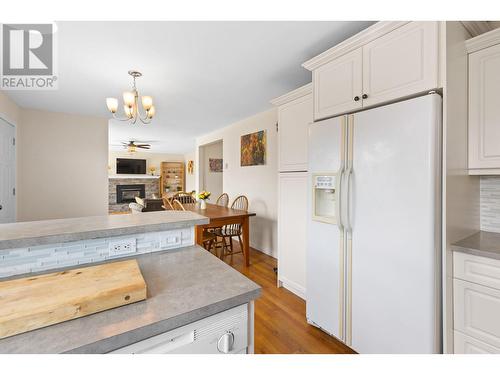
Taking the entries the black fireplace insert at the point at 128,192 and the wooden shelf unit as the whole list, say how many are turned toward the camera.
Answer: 2

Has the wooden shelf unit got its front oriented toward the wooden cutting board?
yes

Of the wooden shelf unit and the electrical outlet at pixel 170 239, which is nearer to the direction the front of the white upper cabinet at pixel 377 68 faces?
the electrical outlet

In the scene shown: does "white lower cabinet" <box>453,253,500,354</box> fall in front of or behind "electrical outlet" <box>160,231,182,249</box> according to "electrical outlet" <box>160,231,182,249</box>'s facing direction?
in front

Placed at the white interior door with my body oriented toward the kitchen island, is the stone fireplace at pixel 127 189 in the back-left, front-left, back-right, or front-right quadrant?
back-left

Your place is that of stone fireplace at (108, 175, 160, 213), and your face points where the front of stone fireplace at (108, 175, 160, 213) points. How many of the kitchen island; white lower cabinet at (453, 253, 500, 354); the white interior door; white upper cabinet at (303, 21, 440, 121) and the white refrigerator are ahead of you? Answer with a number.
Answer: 5

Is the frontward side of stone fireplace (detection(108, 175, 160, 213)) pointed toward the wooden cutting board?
yes

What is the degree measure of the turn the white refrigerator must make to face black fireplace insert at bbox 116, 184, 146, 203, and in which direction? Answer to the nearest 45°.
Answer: approximately 90° to its right
